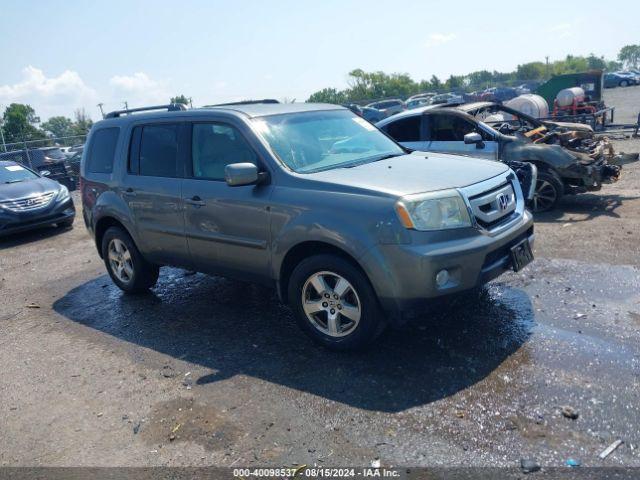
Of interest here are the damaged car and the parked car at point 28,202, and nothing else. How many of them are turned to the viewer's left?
0

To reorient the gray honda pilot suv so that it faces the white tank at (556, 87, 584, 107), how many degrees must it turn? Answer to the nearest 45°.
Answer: approximately 90° to its left

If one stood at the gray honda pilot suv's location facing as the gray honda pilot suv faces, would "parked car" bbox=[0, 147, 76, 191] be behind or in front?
behind

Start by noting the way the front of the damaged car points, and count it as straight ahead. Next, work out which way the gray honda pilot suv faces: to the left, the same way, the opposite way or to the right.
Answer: the same way

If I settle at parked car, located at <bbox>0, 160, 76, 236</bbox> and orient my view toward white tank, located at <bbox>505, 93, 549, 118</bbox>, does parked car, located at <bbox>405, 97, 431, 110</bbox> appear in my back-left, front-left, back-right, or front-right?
front-left

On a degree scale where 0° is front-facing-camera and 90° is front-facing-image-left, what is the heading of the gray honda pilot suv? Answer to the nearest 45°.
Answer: approximately 315°

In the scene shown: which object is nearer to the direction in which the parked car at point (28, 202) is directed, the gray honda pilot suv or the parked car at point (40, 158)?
the gray honda pilot suv

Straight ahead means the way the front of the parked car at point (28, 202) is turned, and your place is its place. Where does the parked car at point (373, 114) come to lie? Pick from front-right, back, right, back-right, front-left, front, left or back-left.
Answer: left

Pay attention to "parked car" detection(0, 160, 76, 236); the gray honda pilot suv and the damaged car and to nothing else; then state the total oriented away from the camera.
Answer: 0

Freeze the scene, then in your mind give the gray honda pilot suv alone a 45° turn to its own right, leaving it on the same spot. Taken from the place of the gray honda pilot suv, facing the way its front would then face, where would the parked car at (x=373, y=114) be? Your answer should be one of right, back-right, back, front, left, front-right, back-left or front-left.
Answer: back

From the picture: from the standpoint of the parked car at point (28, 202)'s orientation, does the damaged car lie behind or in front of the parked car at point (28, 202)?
in front

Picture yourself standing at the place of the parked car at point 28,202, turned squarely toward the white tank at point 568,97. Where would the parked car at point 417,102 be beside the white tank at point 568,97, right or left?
left

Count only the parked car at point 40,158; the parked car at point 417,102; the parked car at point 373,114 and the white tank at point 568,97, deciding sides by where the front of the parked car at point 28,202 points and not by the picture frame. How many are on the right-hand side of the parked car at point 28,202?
0

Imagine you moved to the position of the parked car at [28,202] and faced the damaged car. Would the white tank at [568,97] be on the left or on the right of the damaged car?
left

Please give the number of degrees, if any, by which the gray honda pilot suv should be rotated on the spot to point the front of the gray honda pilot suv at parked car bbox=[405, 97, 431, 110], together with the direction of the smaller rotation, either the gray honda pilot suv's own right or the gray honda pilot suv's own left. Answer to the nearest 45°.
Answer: approximately 135° to the gray honda pilot suv's own left

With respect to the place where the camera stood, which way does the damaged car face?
facing the viewer and to the right of the viewer

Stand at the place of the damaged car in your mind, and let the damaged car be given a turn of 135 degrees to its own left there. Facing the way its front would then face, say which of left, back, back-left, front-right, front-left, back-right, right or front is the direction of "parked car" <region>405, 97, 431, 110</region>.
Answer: front
